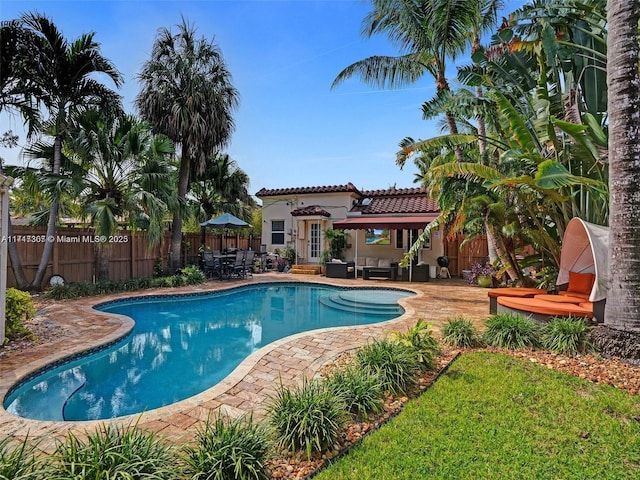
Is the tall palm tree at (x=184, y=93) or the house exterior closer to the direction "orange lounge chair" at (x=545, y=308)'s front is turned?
the tall palm tree

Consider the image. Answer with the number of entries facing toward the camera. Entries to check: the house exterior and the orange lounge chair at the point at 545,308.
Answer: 1

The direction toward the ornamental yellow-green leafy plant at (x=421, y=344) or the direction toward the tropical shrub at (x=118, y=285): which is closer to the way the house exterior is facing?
the ornamental yellow-green leafy plant

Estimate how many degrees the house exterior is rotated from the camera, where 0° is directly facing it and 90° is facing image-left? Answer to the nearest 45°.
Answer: approximately 0°

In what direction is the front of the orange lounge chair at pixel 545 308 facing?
to the viewer's left

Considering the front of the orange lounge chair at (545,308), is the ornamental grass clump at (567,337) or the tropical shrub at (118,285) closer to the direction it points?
the tropical shrub

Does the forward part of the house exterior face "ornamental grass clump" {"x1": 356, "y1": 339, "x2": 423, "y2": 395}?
yes

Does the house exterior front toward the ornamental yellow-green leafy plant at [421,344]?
yes

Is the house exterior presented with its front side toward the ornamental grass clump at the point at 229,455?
yes
